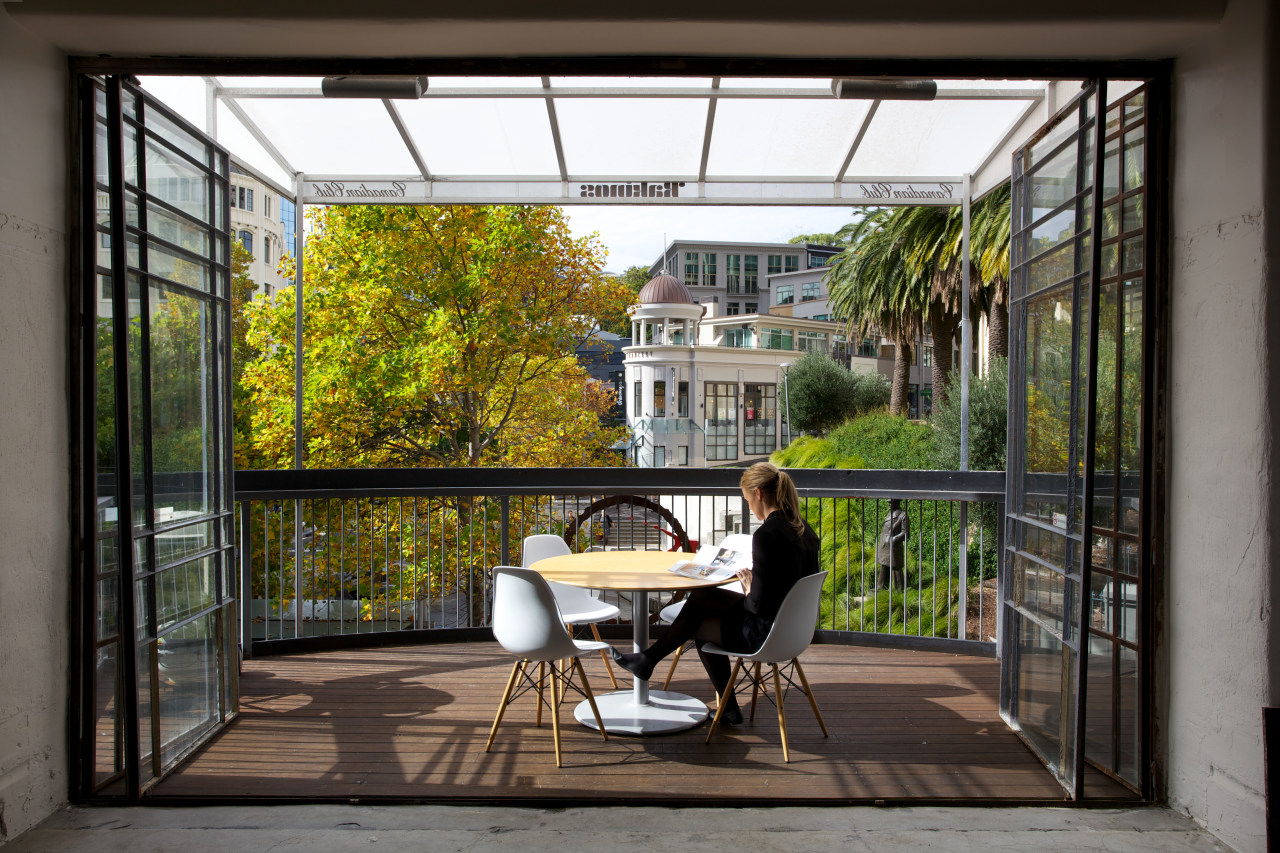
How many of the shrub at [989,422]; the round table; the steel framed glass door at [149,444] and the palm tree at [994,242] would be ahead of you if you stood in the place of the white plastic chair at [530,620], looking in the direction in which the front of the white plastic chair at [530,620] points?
3

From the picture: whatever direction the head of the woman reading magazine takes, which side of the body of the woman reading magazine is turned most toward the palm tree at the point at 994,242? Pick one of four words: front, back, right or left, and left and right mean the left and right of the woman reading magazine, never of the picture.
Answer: right

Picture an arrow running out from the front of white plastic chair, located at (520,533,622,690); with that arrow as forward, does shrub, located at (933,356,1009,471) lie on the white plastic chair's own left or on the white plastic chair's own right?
on the white plastic chair's own left

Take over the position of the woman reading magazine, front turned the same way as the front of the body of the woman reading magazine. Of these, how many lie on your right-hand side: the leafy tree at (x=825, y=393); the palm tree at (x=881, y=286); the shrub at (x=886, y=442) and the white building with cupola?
4

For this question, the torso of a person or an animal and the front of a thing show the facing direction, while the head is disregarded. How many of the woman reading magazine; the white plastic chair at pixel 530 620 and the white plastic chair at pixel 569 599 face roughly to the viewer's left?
1

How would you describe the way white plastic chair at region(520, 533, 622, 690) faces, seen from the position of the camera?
facing the viewer and to the right of the viewer

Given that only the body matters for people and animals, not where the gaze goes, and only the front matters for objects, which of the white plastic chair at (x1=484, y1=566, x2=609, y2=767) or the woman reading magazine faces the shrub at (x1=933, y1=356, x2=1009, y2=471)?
the white plastic chair

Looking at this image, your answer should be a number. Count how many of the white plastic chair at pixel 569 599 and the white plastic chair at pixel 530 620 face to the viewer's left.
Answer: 0

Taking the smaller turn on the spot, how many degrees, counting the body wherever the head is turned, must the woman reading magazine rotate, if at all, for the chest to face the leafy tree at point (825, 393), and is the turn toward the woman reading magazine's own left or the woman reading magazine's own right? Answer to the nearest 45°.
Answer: approximately 90° to the woman reading magazine's own right

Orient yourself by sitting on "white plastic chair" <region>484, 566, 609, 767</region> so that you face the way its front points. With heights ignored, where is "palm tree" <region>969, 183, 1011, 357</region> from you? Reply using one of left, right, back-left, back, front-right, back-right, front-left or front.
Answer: front

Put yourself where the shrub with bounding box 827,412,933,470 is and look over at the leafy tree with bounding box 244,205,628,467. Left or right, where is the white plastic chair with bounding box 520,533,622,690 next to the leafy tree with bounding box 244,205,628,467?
left

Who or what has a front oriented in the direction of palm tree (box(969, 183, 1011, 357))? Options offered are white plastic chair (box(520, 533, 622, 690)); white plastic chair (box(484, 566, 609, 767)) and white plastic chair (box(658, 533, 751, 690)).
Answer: white plastic chair (box(484, 566, 609, 767))

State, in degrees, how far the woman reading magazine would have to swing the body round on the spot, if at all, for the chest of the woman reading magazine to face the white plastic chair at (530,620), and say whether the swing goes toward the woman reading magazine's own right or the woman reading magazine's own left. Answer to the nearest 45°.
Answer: approximately 45° to the woman reading magazine's own left

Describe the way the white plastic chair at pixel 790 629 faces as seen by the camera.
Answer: facing away from the viewer and to the left of the viewer
